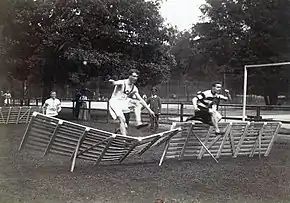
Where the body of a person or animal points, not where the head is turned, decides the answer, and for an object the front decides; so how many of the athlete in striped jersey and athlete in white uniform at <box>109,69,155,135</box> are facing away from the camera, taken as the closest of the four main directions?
0

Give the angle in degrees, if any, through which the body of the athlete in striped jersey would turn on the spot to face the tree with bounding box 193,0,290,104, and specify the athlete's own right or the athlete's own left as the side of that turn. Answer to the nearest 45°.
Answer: approximately 135° to the athlete's own left

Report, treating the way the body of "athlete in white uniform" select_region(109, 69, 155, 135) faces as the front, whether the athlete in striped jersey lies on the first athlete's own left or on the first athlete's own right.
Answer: on the first athlete's own left

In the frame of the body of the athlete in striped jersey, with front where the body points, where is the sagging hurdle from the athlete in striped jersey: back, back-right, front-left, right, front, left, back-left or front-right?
right

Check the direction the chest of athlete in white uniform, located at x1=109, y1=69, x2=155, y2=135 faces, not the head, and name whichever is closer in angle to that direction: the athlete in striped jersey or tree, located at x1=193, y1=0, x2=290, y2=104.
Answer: the athlete in striped jersey

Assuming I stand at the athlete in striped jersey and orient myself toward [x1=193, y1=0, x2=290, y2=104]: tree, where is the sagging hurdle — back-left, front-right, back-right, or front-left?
back-left

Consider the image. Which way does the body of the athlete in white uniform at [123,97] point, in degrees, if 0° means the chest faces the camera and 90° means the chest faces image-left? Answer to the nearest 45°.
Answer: approximately 315°

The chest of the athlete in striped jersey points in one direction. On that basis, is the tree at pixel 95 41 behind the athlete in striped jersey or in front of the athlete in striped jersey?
behind

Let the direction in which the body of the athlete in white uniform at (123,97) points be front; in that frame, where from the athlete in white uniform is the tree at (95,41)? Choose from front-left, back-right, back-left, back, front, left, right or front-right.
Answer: back-left
